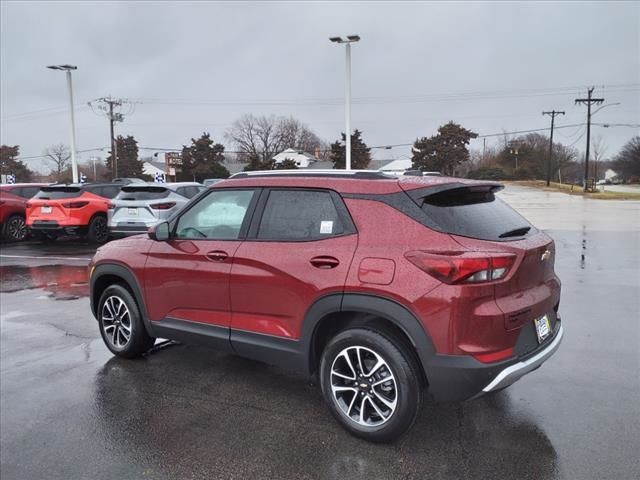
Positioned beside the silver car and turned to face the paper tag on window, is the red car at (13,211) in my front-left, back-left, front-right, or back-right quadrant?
back-right

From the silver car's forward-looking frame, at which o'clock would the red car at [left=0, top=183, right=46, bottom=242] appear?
The red car is roughly at 9 o'clock from the silver car.

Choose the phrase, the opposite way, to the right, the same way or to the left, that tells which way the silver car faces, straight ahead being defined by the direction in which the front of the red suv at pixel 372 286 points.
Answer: to the right

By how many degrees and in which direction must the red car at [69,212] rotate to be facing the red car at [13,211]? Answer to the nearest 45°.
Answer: approximately 90° to its left

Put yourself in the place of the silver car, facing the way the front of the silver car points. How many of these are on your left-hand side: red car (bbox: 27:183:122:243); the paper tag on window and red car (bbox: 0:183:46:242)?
2

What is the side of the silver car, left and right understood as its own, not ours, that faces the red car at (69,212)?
left

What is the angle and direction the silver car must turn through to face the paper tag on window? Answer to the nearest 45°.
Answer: approximately 135° to its right

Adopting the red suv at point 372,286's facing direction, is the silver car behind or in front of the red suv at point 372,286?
in front

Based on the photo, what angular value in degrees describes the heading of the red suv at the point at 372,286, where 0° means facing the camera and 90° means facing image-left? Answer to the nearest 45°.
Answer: approximately 135°

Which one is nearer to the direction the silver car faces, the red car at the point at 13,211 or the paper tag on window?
the red car

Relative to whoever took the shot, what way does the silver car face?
facing away from the viewer and to the right of the viewer

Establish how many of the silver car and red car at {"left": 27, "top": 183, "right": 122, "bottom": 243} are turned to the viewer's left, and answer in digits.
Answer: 0

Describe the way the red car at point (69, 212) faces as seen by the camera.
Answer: facing away from the viewer and to the right of the viewer
